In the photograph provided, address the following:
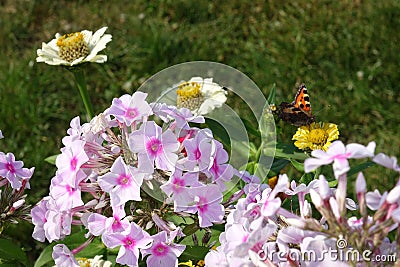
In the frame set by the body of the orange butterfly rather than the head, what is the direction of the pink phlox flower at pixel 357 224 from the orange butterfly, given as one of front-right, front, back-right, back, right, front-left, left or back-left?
right

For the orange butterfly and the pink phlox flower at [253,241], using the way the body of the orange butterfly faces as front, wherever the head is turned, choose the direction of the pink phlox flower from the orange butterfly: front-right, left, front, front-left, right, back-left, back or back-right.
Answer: right

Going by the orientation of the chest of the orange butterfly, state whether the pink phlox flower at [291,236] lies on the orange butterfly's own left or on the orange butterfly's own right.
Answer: on the orange butterfly's own right

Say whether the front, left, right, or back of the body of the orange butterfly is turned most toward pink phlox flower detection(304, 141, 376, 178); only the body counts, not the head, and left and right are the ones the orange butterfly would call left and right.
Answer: right

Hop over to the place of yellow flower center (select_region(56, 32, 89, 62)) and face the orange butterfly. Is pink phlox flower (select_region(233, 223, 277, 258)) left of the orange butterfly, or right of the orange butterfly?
right

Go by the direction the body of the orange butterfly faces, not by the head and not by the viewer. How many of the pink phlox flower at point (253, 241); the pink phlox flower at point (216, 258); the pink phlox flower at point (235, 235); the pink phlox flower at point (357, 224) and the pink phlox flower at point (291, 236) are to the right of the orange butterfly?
5

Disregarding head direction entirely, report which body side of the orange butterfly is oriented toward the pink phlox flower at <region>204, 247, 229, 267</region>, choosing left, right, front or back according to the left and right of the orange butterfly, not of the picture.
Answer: right

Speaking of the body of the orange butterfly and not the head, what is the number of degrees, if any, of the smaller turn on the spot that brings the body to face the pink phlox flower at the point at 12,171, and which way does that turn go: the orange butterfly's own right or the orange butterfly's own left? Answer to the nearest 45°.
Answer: approximately 135° to the orange butterfly's own right

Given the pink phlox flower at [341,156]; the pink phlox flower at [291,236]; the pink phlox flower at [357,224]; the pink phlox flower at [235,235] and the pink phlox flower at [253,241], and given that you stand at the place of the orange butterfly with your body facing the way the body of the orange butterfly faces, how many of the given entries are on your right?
5
